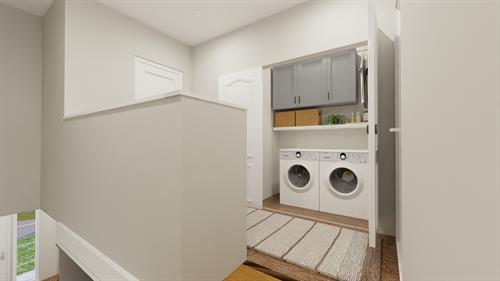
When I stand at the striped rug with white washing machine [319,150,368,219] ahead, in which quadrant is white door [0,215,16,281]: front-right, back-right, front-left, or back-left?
back-left

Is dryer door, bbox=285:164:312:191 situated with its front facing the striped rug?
yes

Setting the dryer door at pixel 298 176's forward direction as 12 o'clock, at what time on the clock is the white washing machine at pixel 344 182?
The white washing machine is roughly at 10 o'clock from the dryer door.

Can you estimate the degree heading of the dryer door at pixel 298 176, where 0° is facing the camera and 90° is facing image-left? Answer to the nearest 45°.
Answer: approximately 0°
